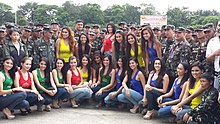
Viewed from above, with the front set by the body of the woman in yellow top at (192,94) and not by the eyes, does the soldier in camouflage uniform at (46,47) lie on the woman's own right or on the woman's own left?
on the woman's own right

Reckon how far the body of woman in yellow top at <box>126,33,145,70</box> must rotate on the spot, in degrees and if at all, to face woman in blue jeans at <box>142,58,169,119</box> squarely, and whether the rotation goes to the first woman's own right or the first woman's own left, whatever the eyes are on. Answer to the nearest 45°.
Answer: approximately 45° to the first woman's own left

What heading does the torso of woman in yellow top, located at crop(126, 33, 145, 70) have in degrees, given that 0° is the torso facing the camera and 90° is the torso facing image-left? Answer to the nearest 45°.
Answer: approximately 0°

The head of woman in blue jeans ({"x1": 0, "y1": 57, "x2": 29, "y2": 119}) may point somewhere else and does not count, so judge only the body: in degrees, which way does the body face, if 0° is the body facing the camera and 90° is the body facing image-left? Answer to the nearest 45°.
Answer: approximately 315°
